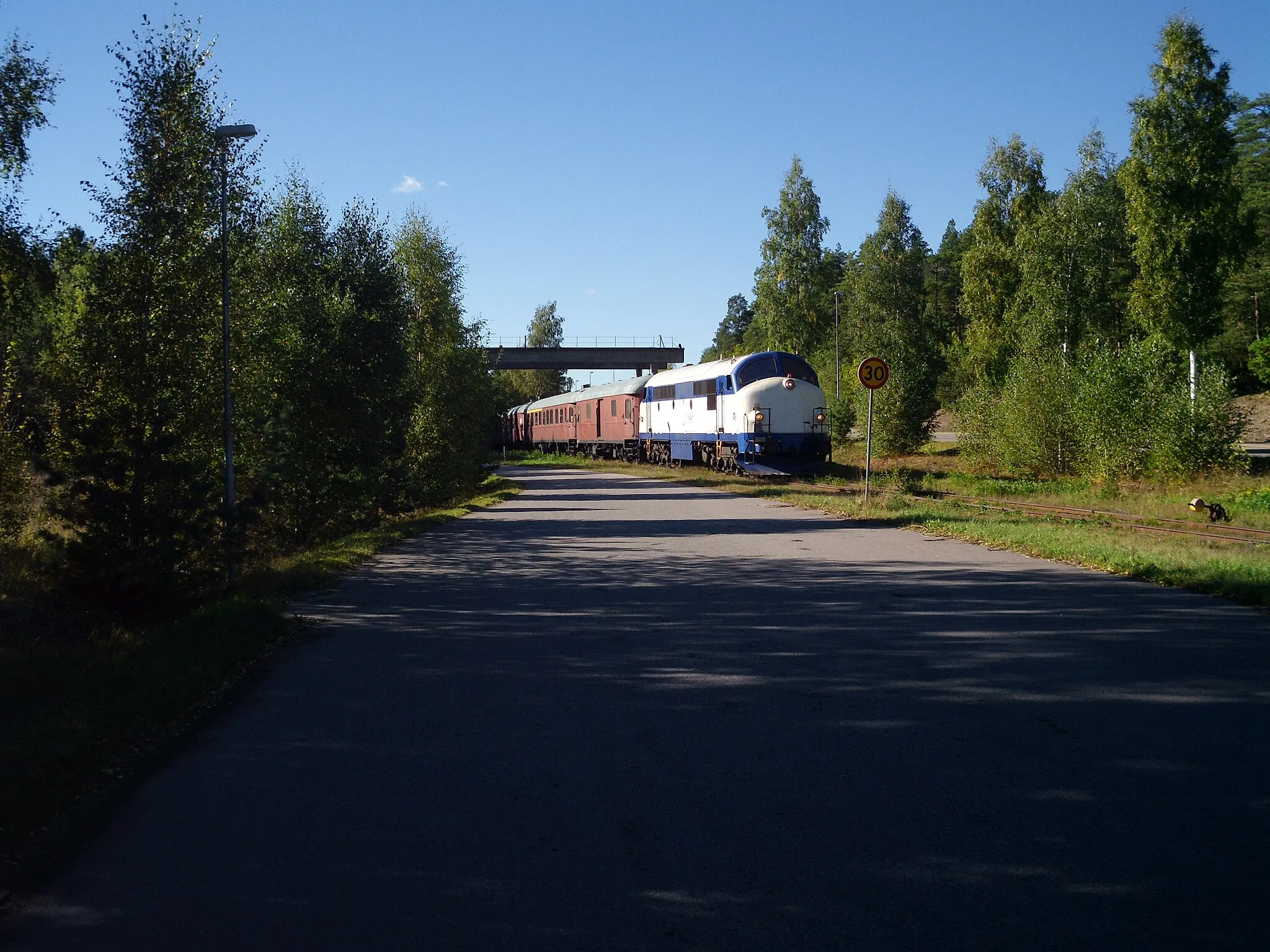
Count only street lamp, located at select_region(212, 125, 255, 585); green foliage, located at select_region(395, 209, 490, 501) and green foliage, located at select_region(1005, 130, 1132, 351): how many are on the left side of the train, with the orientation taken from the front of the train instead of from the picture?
1

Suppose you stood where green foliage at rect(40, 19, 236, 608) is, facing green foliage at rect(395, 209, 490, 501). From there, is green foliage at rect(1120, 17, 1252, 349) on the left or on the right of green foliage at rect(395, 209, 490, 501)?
right

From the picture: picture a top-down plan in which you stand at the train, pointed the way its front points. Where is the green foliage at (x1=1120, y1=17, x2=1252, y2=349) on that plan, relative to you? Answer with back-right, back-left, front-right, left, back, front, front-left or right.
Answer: front-left

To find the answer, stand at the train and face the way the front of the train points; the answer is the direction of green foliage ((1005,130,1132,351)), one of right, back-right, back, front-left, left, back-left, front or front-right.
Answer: left

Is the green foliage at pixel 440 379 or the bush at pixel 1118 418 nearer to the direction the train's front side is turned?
the bush

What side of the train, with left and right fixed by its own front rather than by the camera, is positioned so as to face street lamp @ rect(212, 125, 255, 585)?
front

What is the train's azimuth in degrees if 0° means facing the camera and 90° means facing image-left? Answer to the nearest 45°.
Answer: approximately 315°
